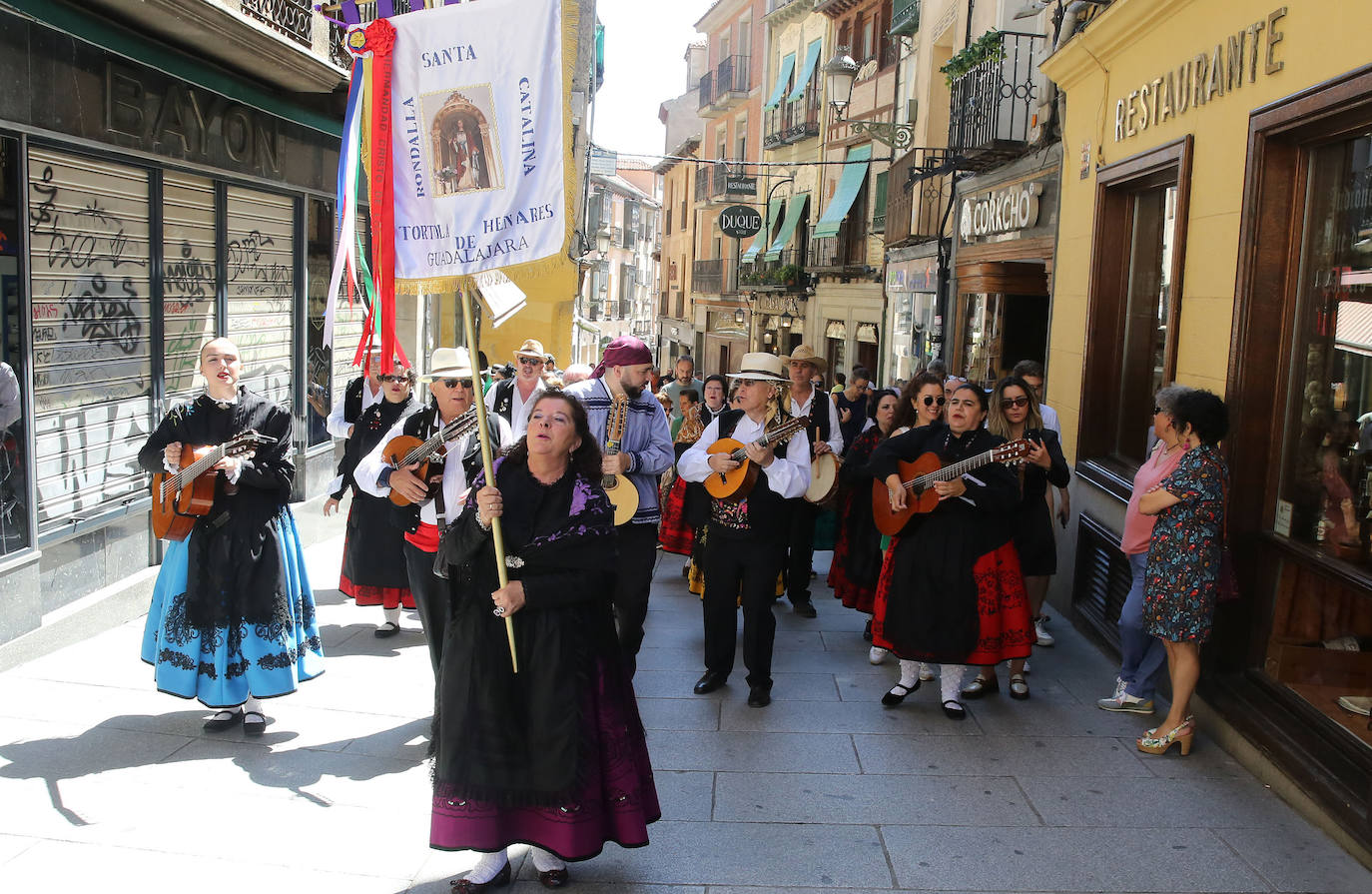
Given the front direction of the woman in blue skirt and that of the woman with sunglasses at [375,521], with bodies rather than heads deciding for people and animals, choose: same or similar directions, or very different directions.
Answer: same or similar directions

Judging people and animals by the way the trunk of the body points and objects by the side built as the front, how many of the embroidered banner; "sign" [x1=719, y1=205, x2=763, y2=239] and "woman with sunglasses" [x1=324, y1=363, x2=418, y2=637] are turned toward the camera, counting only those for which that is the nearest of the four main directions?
3

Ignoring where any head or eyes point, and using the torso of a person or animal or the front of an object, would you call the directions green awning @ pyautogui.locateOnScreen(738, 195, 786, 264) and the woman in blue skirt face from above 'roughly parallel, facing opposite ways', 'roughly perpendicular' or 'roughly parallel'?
roughly perpendicular

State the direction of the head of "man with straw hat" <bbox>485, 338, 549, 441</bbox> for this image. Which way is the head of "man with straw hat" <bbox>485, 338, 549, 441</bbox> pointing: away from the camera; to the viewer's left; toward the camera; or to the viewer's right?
toward the camera

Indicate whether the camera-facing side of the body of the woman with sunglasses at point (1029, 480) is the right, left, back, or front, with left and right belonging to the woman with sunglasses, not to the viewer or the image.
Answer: front

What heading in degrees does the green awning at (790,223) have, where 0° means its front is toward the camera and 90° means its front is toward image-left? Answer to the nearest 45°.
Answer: approximately 45°

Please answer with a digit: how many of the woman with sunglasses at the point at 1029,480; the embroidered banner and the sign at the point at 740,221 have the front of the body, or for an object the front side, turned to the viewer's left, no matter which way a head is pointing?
0

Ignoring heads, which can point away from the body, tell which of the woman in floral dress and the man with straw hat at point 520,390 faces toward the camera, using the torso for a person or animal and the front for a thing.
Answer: the man with straw hat

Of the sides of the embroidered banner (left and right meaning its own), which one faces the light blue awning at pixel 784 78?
back

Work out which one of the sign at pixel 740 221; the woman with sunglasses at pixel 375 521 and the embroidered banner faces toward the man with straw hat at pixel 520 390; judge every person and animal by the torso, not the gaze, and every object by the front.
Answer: the sign

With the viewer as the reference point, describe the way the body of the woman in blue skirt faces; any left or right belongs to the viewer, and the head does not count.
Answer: facing the viewer

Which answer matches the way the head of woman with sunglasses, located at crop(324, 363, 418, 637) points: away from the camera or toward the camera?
toward the camera

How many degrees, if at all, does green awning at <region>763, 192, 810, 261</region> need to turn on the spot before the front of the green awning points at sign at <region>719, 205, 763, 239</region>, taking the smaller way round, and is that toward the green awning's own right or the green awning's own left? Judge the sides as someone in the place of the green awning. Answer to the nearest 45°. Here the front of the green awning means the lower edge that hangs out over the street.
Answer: approximately 45° to the green awning's own left

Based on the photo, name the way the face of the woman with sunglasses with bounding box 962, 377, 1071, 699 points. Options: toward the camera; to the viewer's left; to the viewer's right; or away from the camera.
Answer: toward the camera

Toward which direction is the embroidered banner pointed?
toward the camera

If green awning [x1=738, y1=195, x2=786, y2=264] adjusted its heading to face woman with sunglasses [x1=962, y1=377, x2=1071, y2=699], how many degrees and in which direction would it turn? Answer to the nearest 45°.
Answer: approximately 45° to its left

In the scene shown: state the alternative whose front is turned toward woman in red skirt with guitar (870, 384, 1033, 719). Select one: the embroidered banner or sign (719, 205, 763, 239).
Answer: the sign
